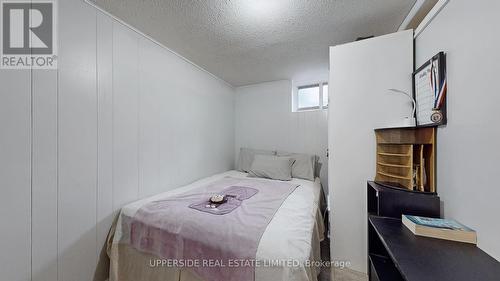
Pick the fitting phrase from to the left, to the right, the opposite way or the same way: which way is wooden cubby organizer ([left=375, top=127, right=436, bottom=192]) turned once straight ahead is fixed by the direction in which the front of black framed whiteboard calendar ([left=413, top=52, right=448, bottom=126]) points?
the same way

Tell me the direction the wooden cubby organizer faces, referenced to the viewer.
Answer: facing the viewer and to the left of the viewer

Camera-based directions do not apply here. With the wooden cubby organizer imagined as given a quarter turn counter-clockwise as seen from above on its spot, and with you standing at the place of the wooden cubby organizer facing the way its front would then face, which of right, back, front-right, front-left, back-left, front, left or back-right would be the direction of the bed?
right

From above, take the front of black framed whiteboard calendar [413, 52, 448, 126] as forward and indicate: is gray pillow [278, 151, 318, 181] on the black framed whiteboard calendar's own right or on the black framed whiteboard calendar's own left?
on the black framed whiteboard calendar's own right

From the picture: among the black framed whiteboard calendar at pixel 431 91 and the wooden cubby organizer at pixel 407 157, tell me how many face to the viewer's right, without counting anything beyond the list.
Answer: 0

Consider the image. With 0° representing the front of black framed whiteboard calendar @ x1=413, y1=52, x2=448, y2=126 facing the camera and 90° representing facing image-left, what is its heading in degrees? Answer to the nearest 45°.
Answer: approximately 45°
